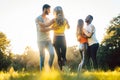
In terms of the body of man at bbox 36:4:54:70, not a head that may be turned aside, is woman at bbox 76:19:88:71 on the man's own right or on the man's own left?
on the man's own left

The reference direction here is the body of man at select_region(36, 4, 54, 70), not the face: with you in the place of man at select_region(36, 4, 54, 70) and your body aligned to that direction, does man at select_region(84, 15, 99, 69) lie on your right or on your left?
on your left

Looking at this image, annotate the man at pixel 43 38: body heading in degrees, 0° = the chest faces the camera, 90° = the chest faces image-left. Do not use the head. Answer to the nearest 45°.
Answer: approximately 315°

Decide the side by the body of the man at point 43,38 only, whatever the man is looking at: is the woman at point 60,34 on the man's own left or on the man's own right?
on the man's own left
